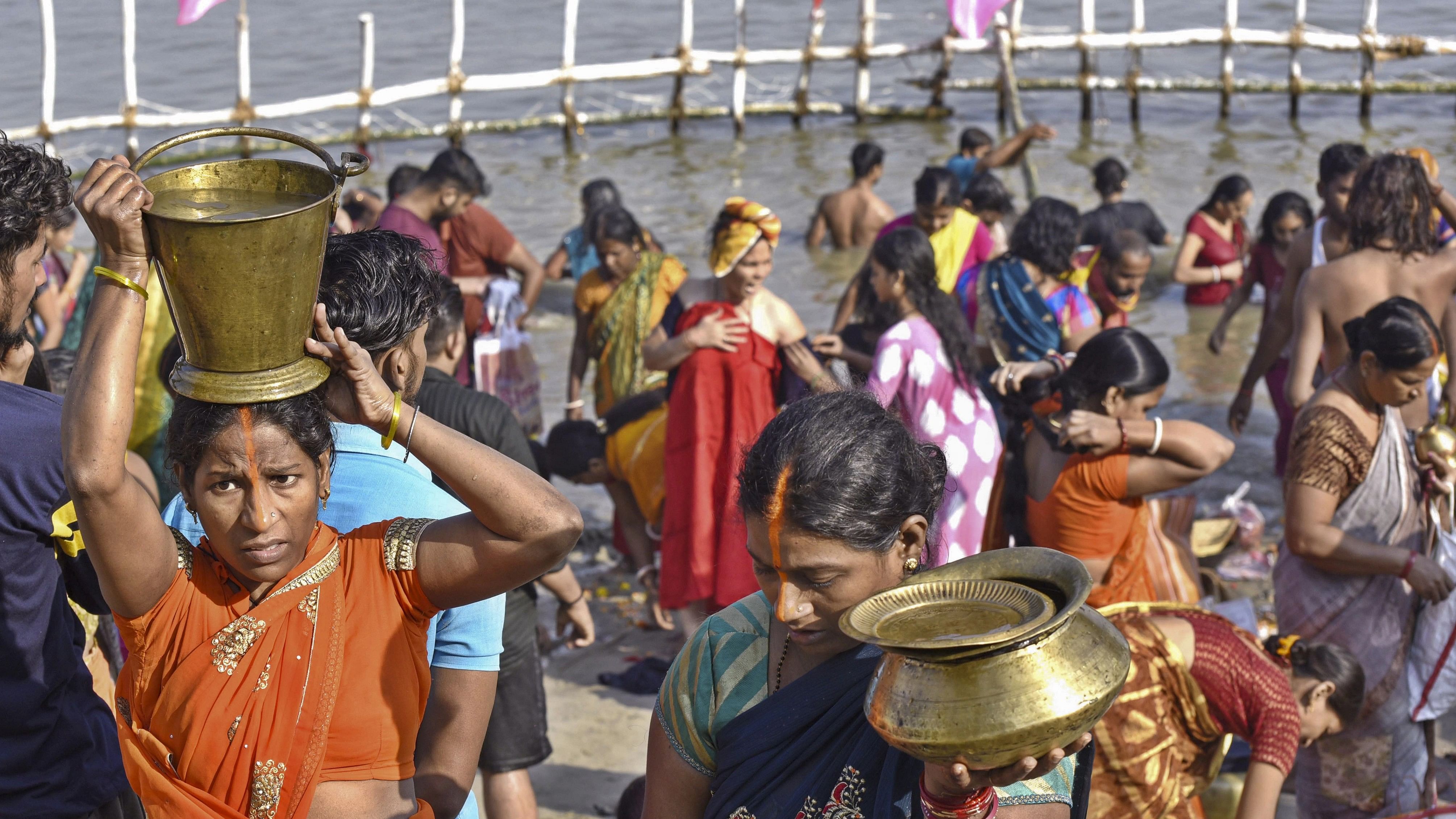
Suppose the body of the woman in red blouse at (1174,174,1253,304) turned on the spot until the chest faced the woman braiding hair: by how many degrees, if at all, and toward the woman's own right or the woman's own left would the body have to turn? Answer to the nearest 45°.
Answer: approximately 45° to the woman's own right

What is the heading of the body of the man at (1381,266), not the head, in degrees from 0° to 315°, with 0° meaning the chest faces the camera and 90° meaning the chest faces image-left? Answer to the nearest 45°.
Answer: approximately 180°

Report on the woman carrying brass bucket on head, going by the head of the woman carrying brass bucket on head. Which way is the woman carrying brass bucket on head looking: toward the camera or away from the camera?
toward the camera

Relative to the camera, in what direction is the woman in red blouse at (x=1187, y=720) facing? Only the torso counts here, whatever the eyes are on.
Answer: to the viewer's right

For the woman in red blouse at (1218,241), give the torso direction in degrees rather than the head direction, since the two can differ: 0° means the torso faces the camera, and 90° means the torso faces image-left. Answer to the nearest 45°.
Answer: approximately 315°

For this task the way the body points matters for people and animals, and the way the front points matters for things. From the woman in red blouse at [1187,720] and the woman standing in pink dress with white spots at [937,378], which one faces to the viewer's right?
the woman in red blouse

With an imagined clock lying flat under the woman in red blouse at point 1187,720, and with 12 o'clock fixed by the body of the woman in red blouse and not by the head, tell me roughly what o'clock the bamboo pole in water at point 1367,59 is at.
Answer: The bamboo pole in water is roughly at 9 o'clock from the woman in red blouse.

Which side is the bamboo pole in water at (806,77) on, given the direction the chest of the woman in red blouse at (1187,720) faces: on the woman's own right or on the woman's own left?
on the woman's own left

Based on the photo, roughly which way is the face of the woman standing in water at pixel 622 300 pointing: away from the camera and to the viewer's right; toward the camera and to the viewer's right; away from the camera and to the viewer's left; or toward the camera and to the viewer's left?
toward the camera and to the viewer's left

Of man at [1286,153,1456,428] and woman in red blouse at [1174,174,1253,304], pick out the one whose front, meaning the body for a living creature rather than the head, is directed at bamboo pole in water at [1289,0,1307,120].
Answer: the man

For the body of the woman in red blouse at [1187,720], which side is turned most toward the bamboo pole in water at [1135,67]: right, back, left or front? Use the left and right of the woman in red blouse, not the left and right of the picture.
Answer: left
